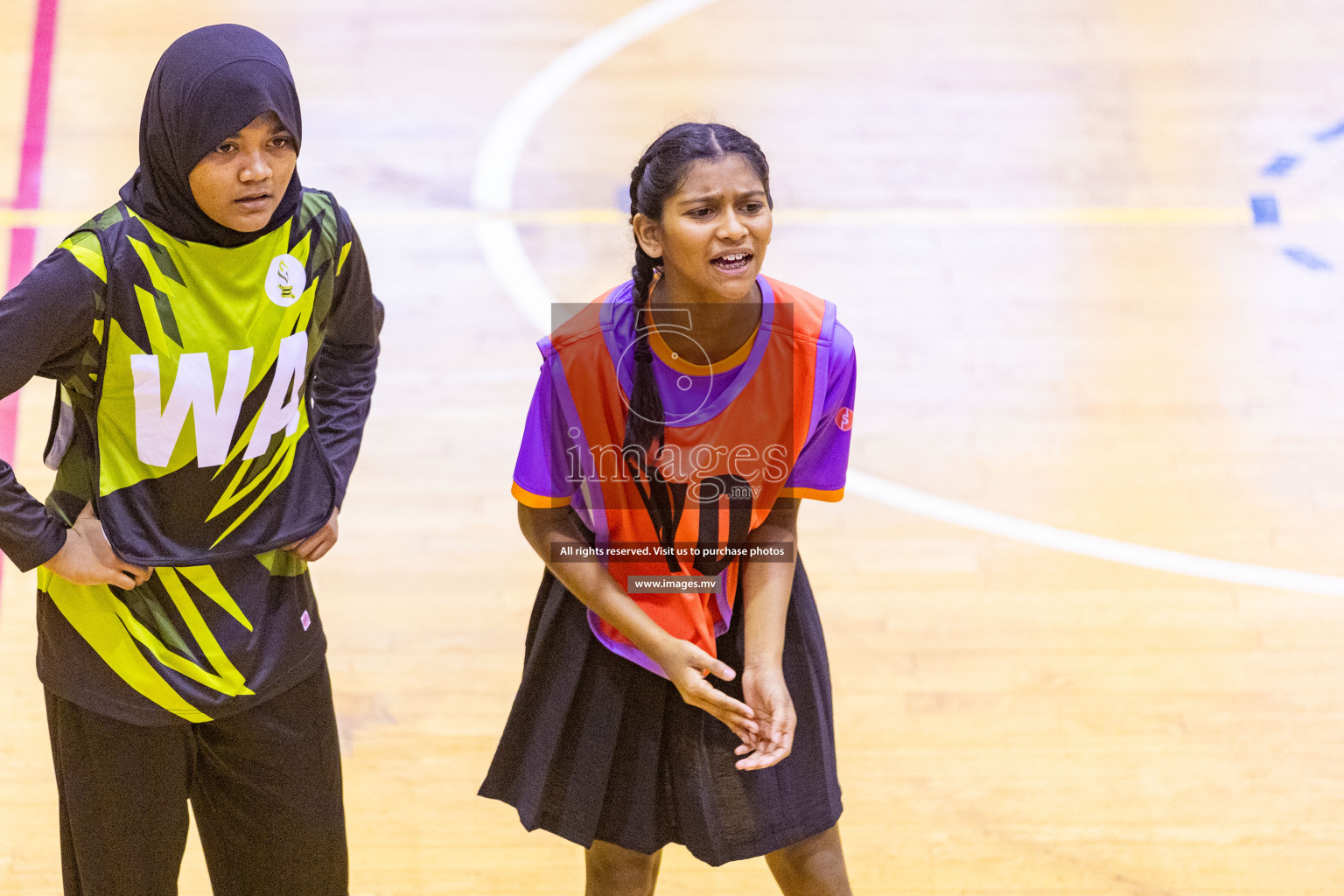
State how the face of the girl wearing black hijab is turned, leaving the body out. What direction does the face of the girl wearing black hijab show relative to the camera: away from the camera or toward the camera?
toward the camera

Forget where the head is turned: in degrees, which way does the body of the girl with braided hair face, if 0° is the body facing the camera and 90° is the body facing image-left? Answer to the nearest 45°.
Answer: approximately 315°

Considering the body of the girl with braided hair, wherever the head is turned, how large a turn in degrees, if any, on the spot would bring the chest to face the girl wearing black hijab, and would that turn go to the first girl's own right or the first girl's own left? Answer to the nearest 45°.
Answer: approximately 135° to the first girl's own right
